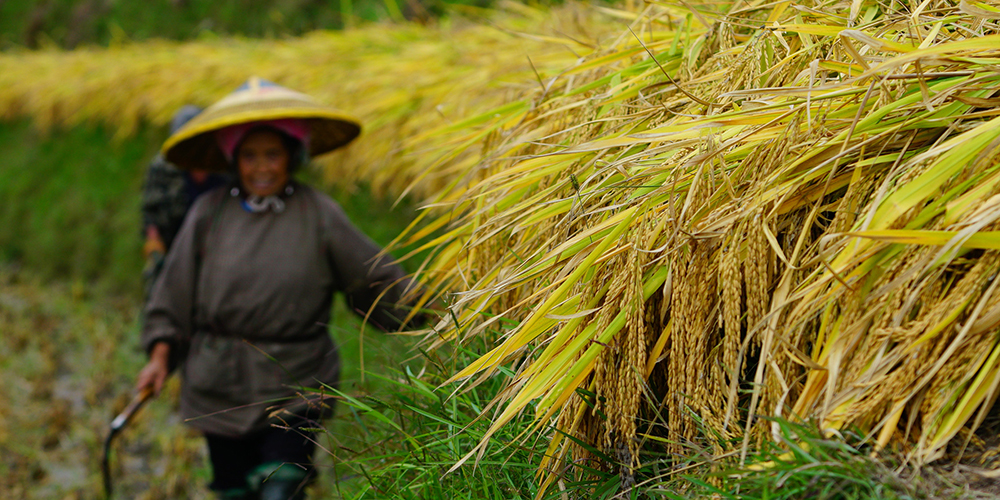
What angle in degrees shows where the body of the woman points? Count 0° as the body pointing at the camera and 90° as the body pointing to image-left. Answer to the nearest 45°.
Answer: approximately 0°

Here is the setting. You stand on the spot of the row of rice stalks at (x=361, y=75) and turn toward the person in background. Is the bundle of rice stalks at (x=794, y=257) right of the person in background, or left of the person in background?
left

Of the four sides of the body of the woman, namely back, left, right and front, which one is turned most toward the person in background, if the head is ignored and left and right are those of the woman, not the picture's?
back
